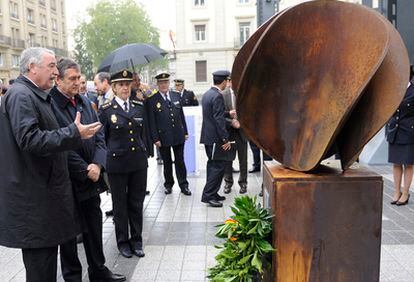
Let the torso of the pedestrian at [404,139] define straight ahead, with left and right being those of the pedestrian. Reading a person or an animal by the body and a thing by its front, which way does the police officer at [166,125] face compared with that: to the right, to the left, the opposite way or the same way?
to the left

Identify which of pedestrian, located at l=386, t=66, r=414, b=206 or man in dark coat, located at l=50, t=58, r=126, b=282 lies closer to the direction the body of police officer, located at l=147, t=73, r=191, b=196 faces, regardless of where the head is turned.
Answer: the man in dark coat

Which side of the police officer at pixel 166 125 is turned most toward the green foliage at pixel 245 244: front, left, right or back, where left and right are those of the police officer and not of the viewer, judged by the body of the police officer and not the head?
front

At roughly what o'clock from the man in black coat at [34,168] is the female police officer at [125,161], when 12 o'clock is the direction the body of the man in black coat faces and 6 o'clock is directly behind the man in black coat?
The female police officer is roughly at 10 o'clock from the man in black coat.

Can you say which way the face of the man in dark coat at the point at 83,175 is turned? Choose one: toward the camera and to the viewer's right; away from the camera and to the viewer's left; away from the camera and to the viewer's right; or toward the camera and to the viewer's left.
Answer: toward the camera and to the viewer's right

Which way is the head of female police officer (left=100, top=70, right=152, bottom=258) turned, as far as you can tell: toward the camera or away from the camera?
toward the camera

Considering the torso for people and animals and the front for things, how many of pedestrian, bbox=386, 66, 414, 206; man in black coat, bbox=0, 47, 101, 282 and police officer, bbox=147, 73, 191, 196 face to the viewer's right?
1

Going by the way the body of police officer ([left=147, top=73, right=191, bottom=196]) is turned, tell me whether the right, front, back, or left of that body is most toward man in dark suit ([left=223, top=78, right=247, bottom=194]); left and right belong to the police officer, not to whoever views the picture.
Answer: left

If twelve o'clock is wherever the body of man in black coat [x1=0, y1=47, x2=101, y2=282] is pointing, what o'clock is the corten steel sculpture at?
The corten steel sculpture is roughly at 1 o'clock from the man in black coat.

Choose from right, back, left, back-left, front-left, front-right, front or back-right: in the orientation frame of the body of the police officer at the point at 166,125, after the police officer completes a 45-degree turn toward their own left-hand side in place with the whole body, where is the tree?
back-left

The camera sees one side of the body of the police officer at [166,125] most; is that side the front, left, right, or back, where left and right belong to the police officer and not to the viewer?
front

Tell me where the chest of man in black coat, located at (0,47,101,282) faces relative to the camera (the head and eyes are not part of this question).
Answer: to the viewer's right

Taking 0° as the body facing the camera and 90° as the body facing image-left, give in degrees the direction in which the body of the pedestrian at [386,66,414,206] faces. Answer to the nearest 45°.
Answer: approximately 45°

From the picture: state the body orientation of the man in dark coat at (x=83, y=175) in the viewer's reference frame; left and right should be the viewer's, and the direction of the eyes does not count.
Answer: facing the viewer and to the right of the viewer

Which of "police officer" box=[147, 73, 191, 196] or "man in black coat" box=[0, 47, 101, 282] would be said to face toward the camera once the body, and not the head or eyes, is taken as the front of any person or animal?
the police officer

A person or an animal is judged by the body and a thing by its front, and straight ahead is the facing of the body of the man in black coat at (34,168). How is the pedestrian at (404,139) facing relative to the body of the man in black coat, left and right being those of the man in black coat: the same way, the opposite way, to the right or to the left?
the opposite way

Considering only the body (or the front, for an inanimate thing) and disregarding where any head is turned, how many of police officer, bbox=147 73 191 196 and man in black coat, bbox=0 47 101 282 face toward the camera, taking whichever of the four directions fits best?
1
